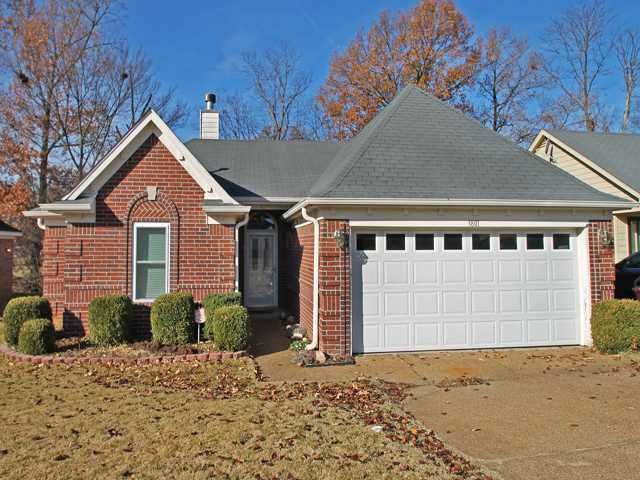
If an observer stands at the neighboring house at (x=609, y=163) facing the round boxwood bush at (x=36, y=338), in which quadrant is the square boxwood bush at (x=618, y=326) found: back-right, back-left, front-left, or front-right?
front-left

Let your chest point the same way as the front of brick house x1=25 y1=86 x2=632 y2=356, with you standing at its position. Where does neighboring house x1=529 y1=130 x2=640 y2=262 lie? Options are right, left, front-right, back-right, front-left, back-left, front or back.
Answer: back-left

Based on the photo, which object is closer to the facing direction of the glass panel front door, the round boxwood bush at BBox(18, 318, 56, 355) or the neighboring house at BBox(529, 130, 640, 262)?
the round boxwood bush

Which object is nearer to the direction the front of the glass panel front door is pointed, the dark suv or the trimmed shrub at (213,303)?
the trimmed shrub

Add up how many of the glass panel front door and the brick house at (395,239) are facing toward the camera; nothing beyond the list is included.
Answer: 2

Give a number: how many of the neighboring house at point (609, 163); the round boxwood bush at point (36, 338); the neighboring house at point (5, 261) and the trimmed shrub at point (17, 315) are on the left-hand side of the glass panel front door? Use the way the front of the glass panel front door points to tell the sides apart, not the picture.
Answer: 1

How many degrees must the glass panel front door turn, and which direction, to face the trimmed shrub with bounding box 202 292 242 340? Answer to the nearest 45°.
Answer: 0° — it already faces it

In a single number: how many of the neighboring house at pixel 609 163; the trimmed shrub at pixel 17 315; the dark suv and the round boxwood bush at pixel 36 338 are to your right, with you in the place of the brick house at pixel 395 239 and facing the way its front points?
2

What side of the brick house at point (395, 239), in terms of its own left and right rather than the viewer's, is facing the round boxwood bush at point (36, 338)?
right

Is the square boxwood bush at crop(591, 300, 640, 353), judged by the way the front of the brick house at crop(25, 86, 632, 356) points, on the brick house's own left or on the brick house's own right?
on the brick house's own left

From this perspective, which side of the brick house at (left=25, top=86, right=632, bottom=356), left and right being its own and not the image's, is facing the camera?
front

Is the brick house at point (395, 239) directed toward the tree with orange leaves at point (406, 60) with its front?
no

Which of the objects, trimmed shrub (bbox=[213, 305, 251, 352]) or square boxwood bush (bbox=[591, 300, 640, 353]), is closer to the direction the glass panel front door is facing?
the trimmed shrub

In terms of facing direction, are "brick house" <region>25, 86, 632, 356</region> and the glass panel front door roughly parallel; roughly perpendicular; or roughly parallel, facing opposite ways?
roughly parallel

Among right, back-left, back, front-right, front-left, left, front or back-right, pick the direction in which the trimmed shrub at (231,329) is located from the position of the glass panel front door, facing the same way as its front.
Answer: front

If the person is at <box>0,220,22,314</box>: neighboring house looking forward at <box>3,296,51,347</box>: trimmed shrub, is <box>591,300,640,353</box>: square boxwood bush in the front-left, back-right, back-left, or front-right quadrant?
front-left

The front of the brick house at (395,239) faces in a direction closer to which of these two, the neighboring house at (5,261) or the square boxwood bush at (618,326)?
the square boxwood bush

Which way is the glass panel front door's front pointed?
toward the camera
